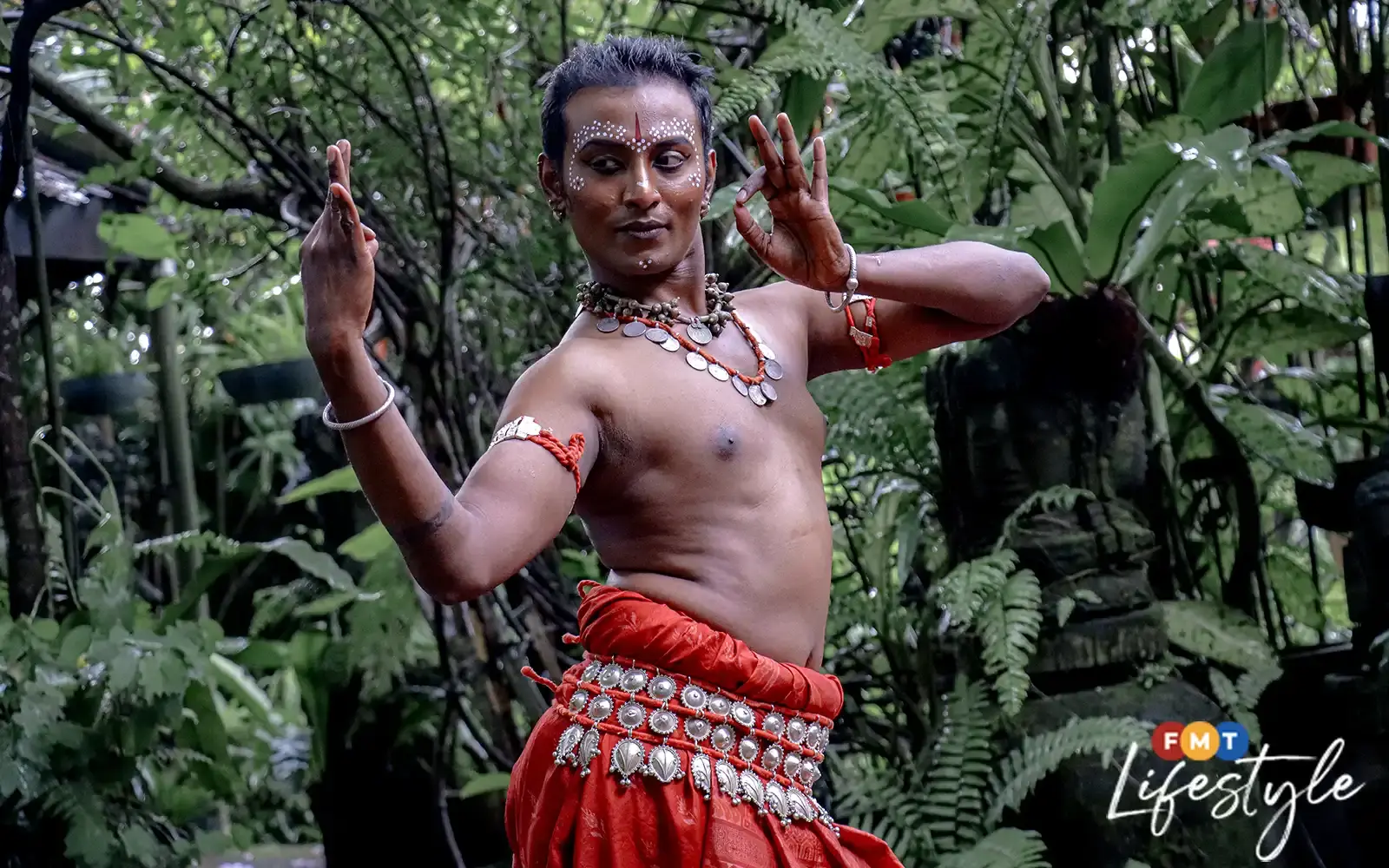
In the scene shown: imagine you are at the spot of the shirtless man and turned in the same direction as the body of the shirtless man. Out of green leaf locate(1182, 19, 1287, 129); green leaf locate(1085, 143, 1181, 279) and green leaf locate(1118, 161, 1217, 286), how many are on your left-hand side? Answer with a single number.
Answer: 3

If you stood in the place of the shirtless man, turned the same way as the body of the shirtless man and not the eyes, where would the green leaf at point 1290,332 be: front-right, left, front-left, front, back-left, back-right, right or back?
left

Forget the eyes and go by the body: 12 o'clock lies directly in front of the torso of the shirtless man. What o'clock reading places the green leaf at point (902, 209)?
The green leaf is roughly at 8 o'clock from the shirtless man.

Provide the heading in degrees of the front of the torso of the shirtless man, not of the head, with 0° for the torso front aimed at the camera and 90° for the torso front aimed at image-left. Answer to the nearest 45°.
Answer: approximately 315°

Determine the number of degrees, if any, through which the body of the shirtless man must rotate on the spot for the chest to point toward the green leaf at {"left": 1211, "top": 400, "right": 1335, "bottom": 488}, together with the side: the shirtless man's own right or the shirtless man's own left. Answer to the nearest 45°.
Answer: approximately 90° to the shirtless man's own left

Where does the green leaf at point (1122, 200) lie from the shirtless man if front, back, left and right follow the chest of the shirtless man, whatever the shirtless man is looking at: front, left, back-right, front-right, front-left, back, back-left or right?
left

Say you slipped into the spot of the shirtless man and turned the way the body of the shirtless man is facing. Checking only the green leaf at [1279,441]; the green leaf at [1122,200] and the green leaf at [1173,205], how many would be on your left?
3

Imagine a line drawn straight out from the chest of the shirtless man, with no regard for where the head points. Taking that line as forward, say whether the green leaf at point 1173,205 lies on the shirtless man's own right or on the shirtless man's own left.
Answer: on the shirtless man's own left

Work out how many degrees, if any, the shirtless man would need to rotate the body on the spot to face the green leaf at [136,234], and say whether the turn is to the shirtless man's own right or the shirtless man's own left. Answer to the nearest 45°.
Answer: approximately 180°

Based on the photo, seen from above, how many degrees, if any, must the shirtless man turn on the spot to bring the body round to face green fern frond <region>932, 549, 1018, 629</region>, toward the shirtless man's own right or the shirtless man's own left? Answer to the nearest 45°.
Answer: approximately 90° to the shirtless man's own left

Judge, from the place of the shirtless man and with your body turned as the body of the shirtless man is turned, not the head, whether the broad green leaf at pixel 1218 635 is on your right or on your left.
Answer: on your left

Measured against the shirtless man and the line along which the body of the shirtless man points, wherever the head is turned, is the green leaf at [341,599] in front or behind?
behind
